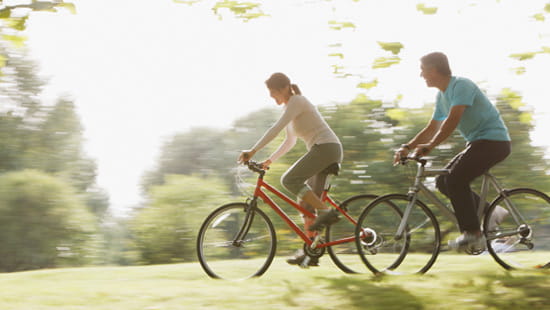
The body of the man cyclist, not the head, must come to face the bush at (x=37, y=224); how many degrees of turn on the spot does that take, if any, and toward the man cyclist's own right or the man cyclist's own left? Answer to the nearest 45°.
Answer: approximately 45° to the man cyclist's own right

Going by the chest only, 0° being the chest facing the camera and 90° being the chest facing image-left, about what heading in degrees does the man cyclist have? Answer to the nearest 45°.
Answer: approximately 90°

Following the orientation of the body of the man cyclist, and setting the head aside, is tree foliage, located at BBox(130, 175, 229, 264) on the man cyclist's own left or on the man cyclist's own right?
on the man cyclist's own right

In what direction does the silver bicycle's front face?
to the viewer's left

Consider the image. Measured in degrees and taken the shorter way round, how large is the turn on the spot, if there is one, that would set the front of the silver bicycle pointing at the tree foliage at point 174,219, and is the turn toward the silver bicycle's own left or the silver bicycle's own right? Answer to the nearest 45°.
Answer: approximately 45° to the silver bicycle's own right

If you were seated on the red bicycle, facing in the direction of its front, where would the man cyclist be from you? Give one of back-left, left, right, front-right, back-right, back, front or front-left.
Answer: back

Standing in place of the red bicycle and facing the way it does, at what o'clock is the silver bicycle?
The silver bicycle is roughly at 6 o'clock from the red bicycle.

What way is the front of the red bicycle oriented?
to the viewer's left

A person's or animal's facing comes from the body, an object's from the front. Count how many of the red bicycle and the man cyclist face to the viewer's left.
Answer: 2
